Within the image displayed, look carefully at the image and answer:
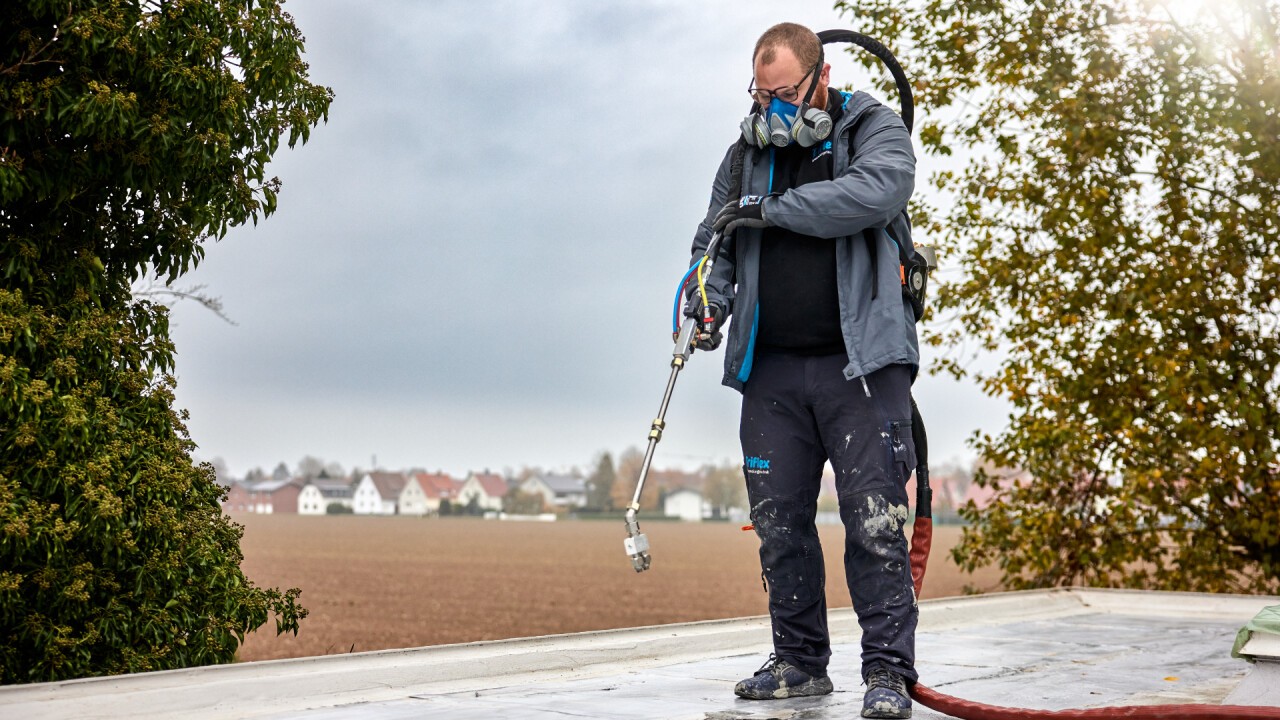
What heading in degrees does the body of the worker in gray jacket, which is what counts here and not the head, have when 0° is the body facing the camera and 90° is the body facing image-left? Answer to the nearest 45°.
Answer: approximately 45°

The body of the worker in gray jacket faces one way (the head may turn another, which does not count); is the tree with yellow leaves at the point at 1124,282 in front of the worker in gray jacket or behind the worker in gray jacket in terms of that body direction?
behind

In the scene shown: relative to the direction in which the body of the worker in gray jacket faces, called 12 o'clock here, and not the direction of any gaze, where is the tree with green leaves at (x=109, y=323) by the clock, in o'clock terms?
The tree with green leaves is roughly at 2 o'clock from the worker in gray jacket.

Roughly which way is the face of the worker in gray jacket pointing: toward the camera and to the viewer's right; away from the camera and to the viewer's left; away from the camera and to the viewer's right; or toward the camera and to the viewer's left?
toward the camera and to the viewer's left

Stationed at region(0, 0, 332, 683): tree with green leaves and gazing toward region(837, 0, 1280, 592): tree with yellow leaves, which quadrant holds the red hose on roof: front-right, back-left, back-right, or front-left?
front-right
